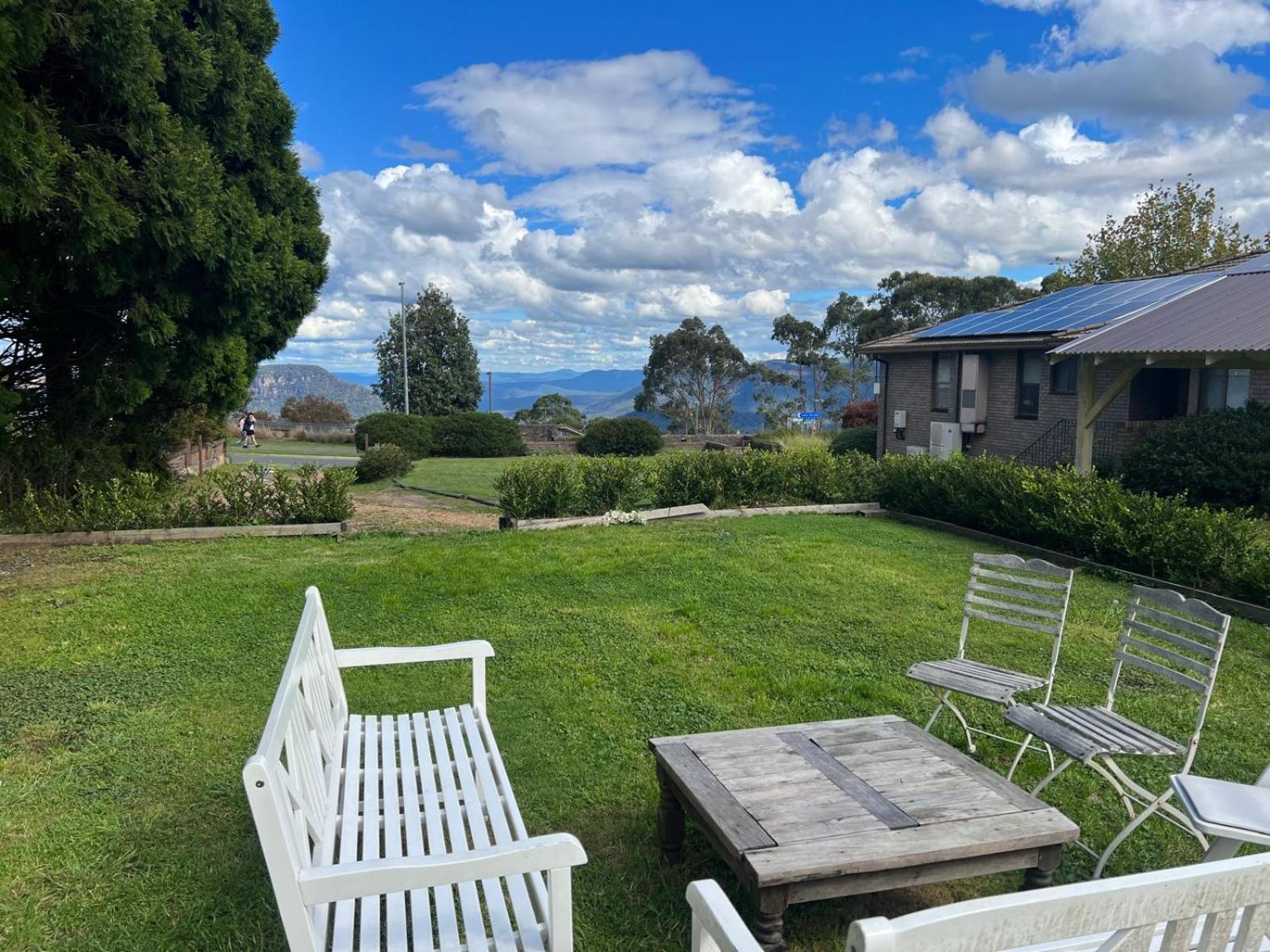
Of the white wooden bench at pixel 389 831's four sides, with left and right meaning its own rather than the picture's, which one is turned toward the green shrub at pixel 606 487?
left

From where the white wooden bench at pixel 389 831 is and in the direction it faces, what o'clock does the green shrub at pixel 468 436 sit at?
The green shrub is roughly at 9 o'clock from the white wooden bench.

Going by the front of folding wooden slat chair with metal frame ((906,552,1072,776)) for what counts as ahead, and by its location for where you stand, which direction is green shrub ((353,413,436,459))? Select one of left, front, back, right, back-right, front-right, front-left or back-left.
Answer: right

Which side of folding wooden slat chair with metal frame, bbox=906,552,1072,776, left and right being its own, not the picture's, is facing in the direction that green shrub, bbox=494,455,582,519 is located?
right

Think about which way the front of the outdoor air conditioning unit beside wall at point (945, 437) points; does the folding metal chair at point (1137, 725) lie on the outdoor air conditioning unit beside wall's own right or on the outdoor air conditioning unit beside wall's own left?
on the outdoor air conditioning unit beside wall's own left

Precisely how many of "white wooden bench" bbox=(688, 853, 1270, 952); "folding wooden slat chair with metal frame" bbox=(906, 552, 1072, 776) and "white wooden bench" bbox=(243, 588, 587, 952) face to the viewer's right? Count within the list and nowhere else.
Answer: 1

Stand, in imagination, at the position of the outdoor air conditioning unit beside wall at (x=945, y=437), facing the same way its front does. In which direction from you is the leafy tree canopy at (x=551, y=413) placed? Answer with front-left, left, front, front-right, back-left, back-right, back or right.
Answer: right

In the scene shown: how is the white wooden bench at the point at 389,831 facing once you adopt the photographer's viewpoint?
facing to the right of the viewer

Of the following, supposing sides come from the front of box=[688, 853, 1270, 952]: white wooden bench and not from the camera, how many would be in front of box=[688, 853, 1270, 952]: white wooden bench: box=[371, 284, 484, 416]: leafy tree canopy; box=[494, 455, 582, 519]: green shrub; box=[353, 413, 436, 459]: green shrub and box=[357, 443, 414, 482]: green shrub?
4

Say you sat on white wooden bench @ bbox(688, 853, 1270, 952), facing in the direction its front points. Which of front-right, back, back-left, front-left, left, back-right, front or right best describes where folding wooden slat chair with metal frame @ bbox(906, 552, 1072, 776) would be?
front-right

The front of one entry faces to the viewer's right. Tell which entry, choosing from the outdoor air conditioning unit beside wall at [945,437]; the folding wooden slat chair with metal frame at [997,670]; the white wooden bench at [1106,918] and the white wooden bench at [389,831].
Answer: the white wooden bench at [389,831]

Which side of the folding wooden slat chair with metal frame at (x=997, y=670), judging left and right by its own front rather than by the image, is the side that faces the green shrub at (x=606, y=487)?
right

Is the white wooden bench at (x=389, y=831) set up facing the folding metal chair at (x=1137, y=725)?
yes

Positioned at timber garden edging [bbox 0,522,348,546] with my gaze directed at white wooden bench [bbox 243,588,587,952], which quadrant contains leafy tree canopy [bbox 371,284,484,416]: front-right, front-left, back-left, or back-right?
back-left

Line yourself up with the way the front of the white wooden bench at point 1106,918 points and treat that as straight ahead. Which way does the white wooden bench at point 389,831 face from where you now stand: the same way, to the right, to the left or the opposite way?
to the right

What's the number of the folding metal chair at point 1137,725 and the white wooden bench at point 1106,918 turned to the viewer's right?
0
